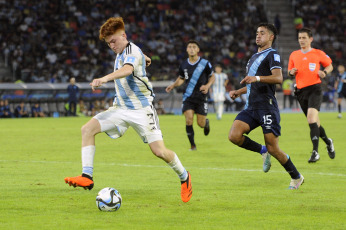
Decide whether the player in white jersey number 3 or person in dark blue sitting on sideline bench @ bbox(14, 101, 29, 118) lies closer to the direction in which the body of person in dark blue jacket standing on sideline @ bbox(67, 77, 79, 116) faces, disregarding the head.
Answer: the player in white jersey number 3

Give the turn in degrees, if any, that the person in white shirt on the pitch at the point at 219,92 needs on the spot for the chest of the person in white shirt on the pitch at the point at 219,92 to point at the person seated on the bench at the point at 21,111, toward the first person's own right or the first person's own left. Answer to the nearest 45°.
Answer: approximately 90° to the first person's own right

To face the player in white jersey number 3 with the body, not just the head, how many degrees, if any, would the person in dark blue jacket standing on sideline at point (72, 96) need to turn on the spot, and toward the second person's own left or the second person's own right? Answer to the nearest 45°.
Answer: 0° — they already face them

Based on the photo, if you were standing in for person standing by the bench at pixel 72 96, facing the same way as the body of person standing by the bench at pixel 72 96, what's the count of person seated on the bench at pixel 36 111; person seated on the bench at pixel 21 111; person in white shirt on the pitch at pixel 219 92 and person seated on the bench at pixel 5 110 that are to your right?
3

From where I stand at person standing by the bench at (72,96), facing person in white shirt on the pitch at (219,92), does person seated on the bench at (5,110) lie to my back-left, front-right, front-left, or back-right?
back-right

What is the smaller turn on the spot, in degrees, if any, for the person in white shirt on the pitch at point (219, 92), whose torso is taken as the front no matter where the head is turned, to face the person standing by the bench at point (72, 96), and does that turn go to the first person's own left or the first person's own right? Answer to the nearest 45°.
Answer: approximately 90° to the first person's own right

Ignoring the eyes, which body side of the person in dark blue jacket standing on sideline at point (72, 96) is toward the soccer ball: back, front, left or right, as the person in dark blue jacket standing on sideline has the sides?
front

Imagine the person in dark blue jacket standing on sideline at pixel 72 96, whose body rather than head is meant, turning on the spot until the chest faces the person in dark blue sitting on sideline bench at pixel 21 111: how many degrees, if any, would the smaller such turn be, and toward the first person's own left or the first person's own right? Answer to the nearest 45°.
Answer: approximately 90° to the first person's own right
